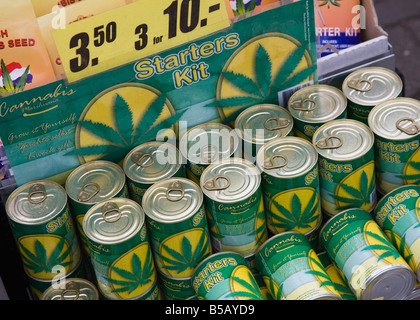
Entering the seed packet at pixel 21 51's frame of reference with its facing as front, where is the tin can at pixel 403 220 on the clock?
The tin can is roughly at 10 o'clock from the seed packet.

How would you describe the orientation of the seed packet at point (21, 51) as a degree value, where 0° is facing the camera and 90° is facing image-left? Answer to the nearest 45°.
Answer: approximately 0°

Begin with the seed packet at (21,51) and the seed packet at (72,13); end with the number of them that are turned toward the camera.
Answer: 2

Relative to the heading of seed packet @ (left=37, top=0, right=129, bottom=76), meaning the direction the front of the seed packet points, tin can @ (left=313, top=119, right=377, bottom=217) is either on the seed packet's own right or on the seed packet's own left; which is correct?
on the seed packet's own left

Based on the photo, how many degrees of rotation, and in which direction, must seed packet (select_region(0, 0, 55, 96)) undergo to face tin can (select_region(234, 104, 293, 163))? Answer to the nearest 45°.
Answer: approximately 90° to its left
